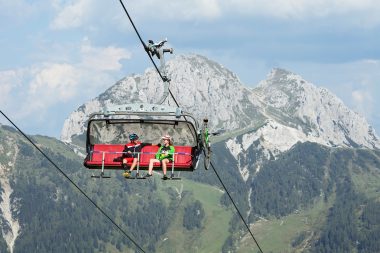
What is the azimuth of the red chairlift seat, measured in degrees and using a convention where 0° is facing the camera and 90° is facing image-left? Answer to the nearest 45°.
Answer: approximately 0°
